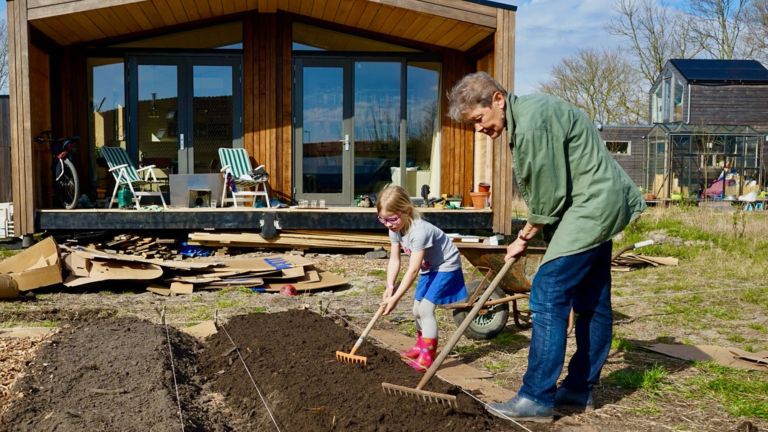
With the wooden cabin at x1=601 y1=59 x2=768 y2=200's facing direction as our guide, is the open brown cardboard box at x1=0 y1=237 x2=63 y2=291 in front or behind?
in front

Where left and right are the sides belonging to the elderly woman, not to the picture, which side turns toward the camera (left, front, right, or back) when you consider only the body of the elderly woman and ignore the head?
left

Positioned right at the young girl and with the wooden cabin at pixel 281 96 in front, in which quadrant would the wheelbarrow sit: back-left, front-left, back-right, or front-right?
front-right

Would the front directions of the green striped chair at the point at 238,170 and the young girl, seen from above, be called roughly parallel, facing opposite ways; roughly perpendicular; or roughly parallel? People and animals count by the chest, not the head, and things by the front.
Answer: roughly perpendicular

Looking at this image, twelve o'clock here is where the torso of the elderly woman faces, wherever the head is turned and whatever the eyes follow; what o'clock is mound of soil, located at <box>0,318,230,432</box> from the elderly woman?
The mound of soil is roughly at 12 o'clock from the elderly woman.

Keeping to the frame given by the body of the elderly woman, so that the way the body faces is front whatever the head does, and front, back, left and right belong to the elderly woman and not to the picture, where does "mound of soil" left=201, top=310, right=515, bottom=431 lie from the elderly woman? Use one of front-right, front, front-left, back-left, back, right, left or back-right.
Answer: front

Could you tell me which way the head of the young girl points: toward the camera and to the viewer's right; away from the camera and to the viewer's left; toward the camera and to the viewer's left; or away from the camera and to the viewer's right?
toward the camera and to the viewer's left

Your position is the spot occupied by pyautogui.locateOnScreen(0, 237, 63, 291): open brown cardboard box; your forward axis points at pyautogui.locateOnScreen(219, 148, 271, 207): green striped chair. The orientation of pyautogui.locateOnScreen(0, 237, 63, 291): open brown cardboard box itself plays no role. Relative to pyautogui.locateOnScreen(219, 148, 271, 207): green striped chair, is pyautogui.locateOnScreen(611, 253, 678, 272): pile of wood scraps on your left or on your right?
right

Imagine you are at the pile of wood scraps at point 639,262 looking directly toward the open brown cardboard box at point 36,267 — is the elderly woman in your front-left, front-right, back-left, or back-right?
front-left

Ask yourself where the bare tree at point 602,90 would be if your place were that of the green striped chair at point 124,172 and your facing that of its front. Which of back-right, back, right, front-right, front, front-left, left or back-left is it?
left

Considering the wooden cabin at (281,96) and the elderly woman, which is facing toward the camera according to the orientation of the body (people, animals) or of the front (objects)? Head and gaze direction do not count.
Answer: the wooden cabin

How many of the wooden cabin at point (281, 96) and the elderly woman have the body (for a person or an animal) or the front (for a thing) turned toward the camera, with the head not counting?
1

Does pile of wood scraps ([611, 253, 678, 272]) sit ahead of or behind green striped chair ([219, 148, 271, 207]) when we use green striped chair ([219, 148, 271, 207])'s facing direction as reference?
ahead

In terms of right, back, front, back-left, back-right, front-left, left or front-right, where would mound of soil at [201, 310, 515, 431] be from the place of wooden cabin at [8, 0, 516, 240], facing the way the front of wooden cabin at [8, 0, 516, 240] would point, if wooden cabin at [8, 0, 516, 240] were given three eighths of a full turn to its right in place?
back-left

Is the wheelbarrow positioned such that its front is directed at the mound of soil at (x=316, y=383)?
yes

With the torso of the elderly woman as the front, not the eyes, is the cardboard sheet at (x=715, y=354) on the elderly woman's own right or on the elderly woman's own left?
on the elderly woman's own right

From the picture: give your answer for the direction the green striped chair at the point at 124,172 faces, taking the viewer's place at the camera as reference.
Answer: facing the viewer and to the right of the viewer

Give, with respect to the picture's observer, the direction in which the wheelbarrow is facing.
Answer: facing the viewer and to the left of the viewer

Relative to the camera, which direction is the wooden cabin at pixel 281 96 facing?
toward the camera
